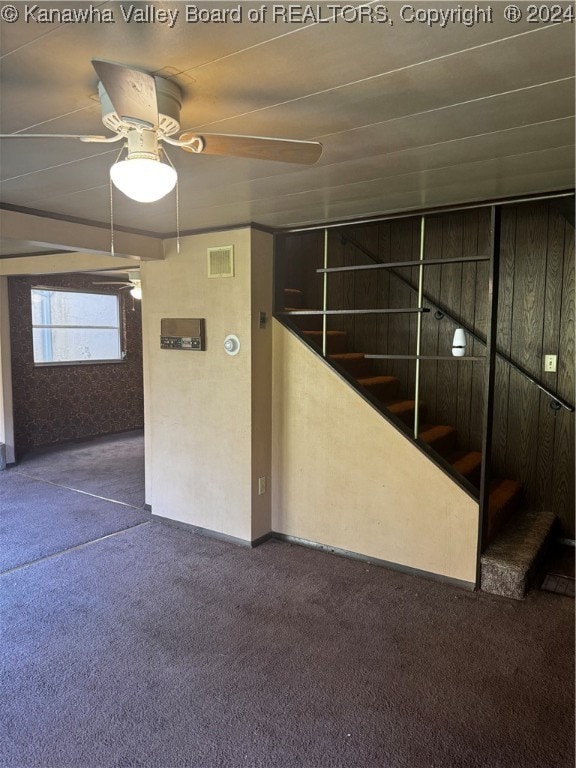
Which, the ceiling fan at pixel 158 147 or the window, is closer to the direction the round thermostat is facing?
the ceiling fan

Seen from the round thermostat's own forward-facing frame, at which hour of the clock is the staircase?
The staircase is roughly at 8 o'clock from the round thermostat.

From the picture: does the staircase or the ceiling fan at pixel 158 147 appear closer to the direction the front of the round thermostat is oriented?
the ceiling fan

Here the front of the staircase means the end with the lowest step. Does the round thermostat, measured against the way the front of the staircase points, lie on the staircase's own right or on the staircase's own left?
on the staircase's own right

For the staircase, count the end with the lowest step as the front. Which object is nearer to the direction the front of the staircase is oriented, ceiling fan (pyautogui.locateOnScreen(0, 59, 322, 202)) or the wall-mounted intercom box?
the ceiling fan

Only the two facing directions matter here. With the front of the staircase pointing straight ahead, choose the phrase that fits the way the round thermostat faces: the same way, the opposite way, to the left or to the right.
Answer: to the right

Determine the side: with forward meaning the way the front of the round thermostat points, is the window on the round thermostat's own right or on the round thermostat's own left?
on the round thermostat's own right

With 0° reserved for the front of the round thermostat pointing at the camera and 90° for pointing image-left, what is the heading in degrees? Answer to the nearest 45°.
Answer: approximately 45°

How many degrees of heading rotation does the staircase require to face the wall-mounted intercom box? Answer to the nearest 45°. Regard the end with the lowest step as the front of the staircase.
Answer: approximately 135° to its right

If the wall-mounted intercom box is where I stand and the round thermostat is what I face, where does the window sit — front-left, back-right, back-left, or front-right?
back-left

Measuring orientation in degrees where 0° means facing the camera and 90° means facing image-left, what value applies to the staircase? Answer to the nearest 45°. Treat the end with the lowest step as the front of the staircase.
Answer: approximately 315°
